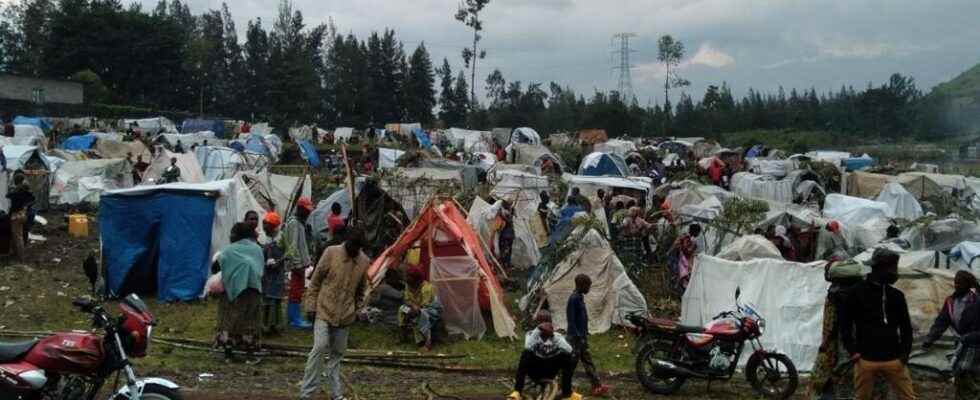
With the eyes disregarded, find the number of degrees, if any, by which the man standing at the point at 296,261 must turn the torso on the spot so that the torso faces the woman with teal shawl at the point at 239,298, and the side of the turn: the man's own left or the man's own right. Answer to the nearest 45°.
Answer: approximately 90° to the man's own right

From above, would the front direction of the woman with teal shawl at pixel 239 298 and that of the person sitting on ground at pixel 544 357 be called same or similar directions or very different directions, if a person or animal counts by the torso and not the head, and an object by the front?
very different directions

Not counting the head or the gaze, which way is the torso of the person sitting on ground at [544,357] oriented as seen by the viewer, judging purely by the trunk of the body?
toward the camera

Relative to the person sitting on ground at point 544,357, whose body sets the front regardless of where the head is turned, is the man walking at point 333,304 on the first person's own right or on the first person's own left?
on the first person's own right

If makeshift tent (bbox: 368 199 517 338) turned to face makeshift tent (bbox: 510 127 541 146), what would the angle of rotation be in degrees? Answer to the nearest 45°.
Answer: approximately 180°

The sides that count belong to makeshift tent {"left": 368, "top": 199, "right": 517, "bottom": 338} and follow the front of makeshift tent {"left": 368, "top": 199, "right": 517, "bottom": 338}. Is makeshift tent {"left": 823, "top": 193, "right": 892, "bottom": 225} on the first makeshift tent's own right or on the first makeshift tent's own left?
on the first makeshift tent's own left

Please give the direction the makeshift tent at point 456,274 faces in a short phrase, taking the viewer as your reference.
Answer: facing the viewer

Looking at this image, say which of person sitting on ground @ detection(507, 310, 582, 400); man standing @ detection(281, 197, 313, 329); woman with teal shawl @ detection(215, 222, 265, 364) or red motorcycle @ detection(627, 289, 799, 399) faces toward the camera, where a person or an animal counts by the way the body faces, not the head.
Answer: the person sitting on ground

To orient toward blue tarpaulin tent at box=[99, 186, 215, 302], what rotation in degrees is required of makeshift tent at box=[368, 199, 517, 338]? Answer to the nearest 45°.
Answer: approximately 90° to its right

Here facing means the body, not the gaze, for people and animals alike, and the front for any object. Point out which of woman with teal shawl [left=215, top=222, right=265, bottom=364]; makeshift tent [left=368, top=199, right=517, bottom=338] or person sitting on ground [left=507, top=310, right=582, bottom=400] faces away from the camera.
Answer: the woman with teal shawl

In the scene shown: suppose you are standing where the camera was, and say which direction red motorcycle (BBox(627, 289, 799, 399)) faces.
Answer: facing to the right of the viewer

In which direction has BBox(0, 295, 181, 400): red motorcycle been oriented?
to the viewer's right

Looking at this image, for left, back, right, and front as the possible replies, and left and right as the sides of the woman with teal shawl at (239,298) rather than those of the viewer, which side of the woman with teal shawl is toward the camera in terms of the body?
back

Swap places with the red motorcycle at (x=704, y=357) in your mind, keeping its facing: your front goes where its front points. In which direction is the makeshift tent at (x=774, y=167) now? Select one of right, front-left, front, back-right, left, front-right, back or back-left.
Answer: left
